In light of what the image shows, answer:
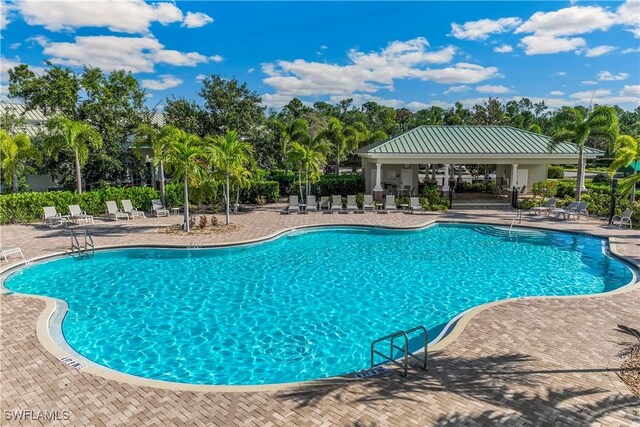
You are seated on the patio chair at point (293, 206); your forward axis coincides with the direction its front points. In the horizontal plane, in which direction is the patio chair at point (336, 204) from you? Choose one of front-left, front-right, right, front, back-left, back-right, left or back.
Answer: left

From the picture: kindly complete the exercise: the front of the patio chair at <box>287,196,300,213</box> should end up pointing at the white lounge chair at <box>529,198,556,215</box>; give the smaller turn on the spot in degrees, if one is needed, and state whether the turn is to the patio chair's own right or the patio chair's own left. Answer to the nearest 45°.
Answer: approximately 90° to the patio chair's own left

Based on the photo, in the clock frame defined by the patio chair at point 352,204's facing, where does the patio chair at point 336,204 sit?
the patio chair at point 336,204 is roughly at 3 o'clock from the patio chair at point 352,204.

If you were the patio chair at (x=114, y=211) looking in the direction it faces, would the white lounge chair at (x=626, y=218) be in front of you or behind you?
in front

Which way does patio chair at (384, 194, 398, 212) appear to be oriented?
toward the camera

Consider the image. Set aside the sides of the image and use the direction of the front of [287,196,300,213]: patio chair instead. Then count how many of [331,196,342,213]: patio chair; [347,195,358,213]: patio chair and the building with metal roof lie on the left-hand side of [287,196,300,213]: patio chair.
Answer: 3

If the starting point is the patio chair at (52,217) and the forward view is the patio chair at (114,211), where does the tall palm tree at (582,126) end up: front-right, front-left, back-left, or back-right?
front-right

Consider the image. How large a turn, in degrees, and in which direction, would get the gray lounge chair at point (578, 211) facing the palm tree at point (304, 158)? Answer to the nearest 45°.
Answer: approximately 45° to its right

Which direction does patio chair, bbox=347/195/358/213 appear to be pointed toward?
toward the camera

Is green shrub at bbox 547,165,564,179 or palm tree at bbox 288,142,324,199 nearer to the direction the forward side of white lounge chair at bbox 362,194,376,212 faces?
the palm tree

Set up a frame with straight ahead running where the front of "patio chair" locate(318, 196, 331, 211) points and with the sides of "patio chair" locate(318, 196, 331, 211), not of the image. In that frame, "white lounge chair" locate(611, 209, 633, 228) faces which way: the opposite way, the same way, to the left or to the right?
to the right

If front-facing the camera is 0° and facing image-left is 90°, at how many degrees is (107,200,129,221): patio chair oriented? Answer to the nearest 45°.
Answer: approximately 315°

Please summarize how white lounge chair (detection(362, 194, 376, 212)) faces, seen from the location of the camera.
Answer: facing the viewer
